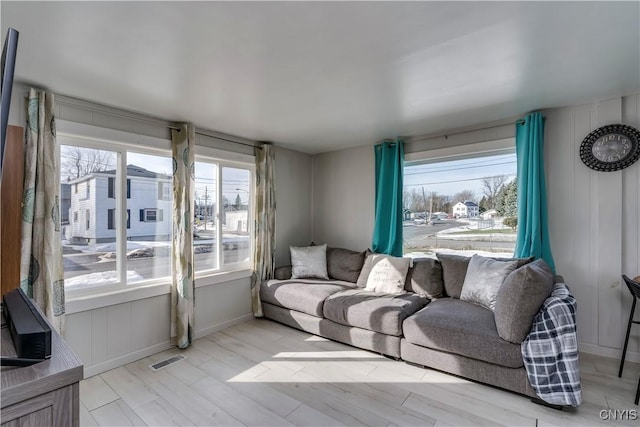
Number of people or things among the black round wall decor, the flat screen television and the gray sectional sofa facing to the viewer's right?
1

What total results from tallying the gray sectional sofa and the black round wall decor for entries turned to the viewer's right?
0

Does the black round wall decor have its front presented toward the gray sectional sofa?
yes

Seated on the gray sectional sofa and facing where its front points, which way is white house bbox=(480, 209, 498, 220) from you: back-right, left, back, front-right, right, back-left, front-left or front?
back

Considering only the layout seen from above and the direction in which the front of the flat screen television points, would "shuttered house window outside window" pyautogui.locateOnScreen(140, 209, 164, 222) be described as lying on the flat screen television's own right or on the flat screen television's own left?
on the flat screen television's own left

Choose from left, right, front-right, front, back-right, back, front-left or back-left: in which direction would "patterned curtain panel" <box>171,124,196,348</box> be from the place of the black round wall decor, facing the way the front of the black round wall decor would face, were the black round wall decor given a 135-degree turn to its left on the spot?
back-right

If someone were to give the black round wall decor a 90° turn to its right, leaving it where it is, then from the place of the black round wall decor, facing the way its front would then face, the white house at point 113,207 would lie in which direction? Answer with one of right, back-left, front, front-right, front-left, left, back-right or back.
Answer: left

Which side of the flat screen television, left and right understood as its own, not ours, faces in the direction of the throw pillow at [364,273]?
front

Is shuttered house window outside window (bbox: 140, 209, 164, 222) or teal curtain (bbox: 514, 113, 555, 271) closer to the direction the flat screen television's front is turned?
the teal curtain

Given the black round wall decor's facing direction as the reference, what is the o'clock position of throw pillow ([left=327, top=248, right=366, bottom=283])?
The throw pillow is roughly at 1 o'clock from the black round wall decor.

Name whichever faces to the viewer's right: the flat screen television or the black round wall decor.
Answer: the flat screen television

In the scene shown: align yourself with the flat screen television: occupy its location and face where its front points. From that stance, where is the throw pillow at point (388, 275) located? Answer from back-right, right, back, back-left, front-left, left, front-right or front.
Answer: front

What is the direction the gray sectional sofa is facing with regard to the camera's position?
facing the viewer and to the left of the viewer

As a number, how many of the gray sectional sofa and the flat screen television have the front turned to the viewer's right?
1

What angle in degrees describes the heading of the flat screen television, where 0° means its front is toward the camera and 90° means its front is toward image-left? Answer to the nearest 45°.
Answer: approximately 270°
